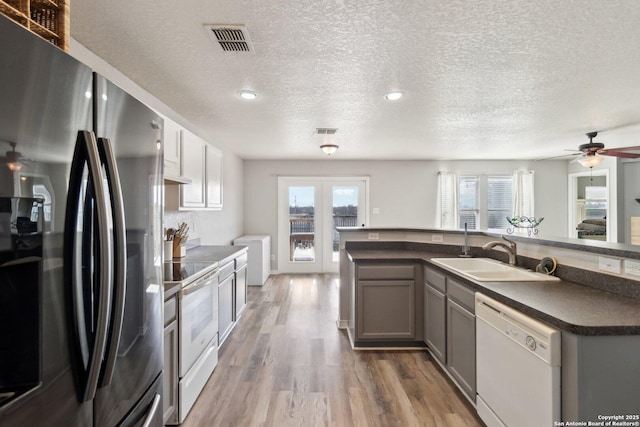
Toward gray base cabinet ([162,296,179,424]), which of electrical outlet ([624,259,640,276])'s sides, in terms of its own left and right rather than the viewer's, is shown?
front

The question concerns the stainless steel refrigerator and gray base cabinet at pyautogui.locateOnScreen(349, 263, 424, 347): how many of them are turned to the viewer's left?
0

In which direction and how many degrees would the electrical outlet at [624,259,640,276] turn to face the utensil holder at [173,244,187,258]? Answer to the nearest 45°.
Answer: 0° — it already faces it

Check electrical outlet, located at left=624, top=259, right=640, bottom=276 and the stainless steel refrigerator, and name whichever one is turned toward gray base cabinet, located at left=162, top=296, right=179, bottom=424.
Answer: the electrical outlet

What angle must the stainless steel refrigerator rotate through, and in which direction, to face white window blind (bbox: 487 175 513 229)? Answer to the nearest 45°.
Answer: approximately 45° to its left

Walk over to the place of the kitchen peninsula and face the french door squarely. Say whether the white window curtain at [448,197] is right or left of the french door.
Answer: right

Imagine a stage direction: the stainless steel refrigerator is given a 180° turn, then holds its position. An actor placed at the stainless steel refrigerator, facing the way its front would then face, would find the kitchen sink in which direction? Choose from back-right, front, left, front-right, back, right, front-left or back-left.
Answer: back-right

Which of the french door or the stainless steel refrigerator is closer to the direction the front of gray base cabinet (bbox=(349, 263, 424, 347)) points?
the stainless steel refrigerator

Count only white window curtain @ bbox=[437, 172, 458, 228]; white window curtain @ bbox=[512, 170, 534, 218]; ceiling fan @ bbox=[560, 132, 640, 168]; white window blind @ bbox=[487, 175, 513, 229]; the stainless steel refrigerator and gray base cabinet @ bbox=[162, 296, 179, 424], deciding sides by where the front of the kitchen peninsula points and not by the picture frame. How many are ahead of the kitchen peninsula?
2

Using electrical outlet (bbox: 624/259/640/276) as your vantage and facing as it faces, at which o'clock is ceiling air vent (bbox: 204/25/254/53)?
The ceiling air vent is roughly at 12 o'clock from the electrical outlet.

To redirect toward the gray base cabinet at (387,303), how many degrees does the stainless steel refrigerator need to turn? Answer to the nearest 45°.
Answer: approximately 45° to its left
